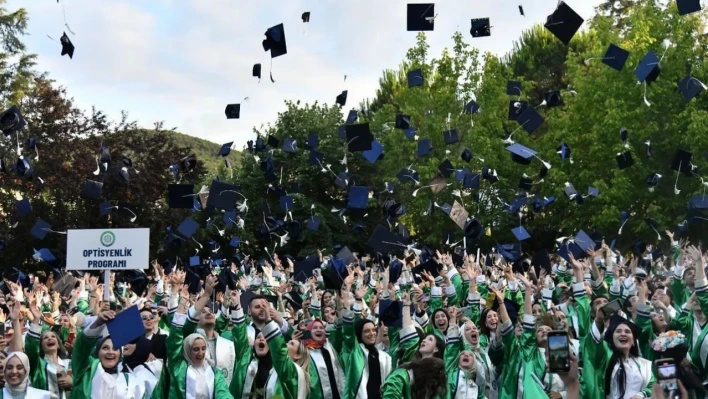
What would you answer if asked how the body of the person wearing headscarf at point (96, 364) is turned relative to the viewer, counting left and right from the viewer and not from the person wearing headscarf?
facing the viewer

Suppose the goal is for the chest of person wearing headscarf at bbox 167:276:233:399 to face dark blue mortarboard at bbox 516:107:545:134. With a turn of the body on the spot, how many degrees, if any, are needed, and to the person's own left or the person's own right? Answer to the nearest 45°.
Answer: approximately 135° to the person's own left

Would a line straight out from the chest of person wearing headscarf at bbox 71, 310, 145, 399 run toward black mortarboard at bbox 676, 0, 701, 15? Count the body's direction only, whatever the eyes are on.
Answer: no

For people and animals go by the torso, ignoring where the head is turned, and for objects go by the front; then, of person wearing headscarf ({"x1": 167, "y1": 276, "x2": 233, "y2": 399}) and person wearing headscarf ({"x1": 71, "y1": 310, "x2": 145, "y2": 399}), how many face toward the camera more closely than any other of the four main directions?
2

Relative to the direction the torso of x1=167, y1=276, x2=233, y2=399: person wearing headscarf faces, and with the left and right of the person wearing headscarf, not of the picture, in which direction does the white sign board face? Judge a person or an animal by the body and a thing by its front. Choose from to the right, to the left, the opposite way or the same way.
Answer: the same way

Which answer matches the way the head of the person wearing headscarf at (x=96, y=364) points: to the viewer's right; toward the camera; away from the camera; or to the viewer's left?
toward the camera

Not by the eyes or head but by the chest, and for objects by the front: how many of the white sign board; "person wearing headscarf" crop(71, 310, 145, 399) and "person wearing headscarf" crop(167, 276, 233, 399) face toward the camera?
3

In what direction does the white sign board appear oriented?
toward the camera

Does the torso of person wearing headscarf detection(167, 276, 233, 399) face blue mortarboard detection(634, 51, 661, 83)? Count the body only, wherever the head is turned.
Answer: no

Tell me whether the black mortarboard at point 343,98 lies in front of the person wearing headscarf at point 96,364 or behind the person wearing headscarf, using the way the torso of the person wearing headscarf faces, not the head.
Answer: behind

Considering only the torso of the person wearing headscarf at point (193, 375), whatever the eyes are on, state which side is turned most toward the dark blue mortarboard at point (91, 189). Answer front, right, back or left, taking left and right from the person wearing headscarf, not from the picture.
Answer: back

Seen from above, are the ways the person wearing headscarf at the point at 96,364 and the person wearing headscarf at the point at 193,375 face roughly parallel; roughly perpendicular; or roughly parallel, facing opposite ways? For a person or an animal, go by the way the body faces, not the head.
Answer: roughly parallel

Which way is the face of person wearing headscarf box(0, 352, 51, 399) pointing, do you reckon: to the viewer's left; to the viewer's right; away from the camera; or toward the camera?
toward the camera

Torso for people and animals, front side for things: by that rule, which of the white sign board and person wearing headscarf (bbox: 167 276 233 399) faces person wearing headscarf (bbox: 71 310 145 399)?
the white sign board

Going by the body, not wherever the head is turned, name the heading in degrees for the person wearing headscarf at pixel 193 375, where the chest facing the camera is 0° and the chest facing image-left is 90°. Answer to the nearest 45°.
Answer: approximately 0°

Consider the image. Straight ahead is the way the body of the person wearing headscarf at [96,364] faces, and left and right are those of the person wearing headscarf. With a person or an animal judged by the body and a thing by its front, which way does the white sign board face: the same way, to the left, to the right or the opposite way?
the same way
